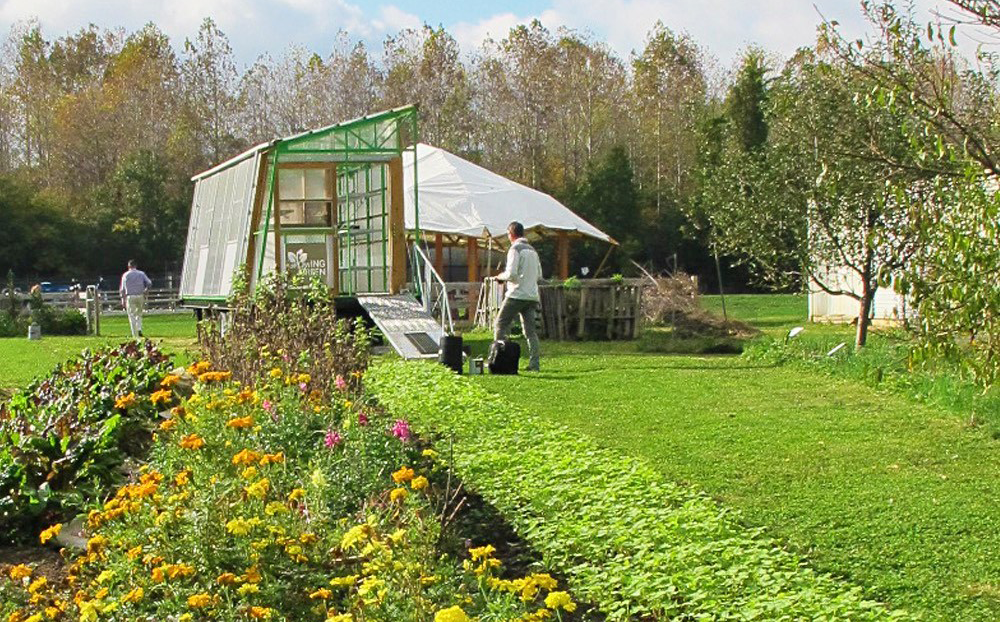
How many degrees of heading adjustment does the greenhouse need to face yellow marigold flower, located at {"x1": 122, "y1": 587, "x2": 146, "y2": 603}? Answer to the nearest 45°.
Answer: approximately 45° to its right

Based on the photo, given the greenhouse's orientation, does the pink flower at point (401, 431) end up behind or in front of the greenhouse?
in front

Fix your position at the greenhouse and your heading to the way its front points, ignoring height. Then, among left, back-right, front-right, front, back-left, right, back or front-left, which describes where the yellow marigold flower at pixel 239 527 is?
front-right

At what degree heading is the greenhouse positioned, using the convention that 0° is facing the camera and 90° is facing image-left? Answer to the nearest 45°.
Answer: approximately 315°

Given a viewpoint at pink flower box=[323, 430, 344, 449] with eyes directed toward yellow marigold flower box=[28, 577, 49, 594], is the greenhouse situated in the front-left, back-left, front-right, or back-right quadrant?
back-right

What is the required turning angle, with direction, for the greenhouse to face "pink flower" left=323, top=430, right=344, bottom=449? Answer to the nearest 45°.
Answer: approximately 45° to its right

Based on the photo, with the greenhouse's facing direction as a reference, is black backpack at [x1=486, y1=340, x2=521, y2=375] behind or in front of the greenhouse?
in front

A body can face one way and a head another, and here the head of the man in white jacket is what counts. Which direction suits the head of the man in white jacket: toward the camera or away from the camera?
away from the camera

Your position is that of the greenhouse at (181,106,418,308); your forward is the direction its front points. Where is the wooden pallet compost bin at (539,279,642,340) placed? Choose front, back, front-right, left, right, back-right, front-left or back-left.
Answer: front-left

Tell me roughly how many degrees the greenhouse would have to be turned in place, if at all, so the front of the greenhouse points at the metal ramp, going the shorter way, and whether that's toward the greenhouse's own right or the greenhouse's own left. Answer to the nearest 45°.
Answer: approximately 45° to the greenhouse's own right
